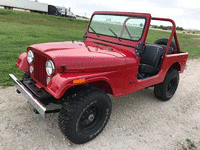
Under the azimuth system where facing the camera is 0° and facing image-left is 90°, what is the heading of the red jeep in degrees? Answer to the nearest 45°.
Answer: approximately 45°
